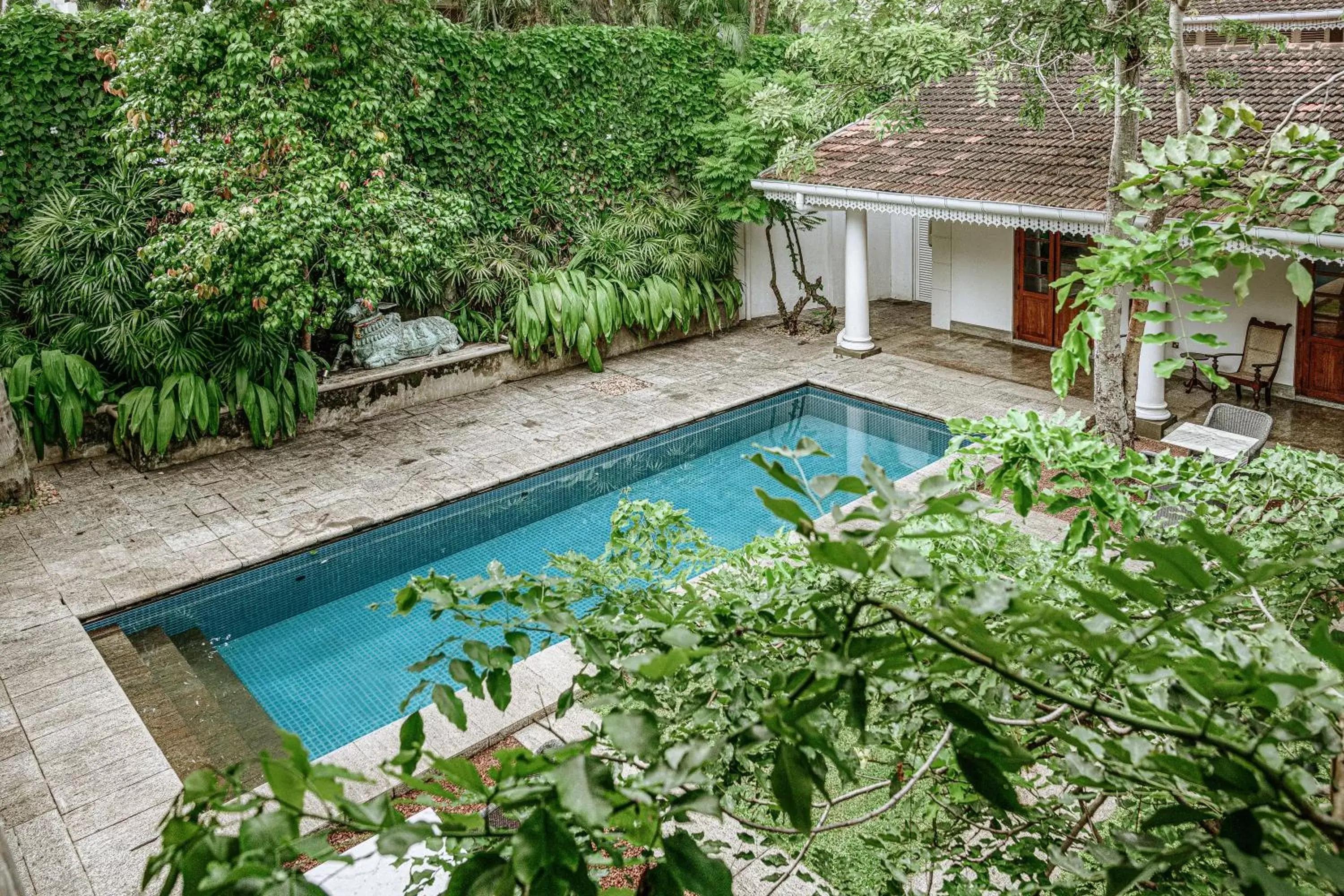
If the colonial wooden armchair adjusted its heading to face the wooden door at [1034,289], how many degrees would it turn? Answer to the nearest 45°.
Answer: approximately 90° to its right

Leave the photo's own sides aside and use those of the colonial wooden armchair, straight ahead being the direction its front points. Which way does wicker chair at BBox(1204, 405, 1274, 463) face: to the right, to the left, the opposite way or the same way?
the same way

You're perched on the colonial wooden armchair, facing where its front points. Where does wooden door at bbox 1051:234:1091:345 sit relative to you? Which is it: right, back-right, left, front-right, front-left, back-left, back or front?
right

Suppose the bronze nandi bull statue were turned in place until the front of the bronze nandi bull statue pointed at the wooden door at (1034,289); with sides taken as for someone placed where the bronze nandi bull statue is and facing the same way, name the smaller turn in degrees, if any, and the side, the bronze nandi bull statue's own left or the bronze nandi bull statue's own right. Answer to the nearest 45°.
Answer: approximately 135° to the bronze nandi bull statue's own left

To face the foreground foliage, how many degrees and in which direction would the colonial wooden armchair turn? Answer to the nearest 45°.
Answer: approximately 45° to its left

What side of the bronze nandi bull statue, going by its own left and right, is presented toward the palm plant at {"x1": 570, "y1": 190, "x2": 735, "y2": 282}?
back

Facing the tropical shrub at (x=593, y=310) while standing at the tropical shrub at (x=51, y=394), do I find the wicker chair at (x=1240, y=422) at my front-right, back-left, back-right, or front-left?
front-right

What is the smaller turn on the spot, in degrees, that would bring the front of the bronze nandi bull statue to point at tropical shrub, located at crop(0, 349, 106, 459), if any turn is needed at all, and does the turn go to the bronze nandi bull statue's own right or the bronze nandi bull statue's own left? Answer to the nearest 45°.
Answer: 0° — it already faces it

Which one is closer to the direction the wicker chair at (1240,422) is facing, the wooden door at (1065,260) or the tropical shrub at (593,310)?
the tropical shrub

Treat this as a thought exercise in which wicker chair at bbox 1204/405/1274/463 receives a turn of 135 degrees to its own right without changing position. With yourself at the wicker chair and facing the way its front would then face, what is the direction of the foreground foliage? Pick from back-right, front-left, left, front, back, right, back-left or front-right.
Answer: back

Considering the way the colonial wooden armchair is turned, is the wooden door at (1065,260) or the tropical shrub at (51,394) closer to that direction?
the tropical shrub

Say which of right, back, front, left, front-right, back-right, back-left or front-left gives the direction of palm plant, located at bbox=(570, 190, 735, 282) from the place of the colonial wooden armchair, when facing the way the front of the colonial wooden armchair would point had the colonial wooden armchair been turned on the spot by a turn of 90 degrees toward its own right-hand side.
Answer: front-left

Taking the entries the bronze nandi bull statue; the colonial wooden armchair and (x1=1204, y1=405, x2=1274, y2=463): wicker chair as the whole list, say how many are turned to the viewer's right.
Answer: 0

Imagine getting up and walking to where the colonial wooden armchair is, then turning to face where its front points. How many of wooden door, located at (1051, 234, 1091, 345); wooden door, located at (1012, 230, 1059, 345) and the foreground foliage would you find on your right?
2

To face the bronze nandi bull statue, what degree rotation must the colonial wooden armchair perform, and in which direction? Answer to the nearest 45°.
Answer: approximately 45° to its right

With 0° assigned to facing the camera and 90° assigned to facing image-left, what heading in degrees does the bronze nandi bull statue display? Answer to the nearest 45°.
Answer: approximately 45°

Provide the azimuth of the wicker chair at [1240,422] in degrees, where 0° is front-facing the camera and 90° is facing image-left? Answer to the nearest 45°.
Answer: approximately 45°
